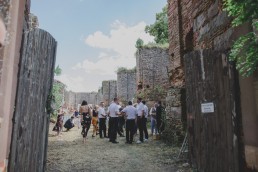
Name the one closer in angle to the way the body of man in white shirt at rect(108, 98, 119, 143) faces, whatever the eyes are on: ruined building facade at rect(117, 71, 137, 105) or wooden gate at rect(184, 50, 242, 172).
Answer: the ruined building facade

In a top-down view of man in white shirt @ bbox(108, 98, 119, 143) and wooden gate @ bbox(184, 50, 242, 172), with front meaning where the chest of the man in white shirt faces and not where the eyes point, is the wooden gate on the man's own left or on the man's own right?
on the man's own right

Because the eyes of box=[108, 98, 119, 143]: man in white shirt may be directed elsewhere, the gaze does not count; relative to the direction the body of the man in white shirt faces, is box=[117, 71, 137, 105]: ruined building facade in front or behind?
in front

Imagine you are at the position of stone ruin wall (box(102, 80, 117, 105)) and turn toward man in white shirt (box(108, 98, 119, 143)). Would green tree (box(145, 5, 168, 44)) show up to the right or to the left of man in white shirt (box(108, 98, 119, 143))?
left

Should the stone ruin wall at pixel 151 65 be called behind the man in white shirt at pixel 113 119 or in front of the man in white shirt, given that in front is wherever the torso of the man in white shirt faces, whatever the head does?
in front

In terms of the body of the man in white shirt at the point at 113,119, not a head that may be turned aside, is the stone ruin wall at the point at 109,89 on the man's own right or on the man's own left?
on the man's own left

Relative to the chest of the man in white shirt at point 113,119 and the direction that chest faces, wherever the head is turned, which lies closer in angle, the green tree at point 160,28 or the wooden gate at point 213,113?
the green tree

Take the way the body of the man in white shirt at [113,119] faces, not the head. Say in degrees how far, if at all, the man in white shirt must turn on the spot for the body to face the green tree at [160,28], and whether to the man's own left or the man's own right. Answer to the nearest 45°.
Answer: approximately 45° to the man's own left

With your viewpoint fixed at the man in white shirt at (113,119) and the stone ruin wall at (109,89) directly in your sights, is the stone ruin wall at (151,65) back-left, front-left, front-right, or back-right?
front-right

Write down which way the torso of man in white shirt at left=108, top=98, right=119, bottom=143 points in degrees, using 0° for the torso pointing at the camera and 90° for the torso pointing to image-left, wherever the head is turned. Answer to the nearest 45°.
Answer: approximately 225°
